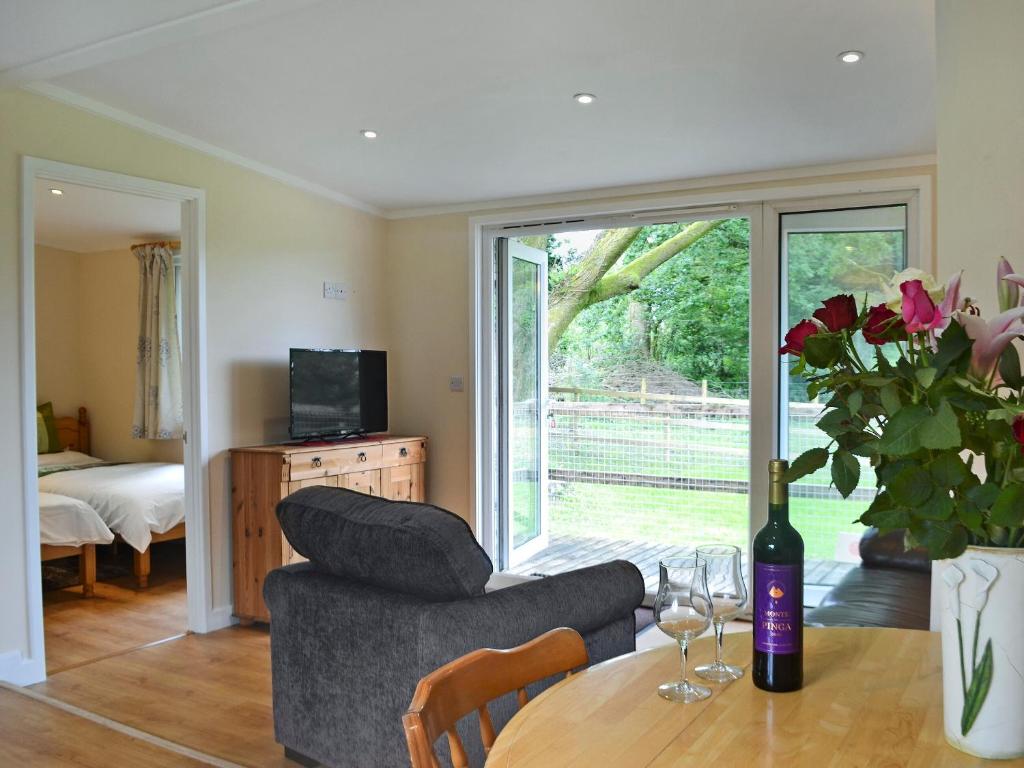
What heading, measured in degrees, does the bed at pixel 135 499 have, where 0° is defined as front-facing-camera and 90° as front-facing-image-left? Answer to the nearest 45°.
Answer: approximately 315°

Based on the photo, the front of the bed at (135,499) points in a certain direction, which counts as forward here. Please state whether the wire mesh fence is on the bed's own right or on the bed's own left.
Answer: on the bed's own left

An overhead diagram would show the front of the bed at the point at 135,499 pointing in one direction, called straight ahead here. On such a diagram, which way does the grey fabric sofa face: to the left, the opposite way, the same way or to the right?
to the left

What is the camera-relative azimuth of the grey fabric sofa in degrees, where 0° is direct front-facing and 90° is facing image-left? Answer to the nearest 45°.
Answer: approximately 225°

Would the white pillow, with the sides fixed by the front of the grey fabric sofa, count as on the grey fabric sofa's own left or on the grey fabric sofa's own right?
on the grey fabric sofa's own left

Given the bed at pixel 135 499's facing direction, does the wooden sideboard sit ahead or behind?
ahead

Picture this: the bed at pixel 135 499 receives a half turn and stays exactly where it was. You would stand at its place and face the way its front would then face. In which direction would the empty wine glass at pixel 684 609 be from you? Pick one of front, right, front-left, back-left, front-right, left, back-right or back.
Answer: back-left

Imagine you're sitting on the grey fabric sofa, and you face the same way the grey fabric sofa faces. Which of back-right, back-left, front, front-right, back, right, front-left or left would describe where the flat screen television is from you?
front-left

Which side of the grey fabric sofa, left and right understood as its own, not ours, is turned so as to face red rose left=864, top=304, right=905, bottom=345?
right

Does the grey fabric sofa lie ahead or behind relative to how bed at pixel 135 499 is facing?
ahead

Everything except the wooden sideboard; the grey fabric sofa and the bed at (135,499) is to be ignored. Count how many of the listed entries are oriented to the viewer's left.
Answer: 0

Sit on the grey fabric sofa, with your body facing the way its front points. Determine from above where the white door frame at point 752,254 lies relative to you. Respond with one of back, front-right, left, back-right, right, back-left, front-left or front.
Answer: front

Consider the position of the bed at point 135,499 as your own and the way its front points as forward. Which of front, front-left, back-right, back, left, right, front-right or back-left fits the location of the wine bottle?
front-right
